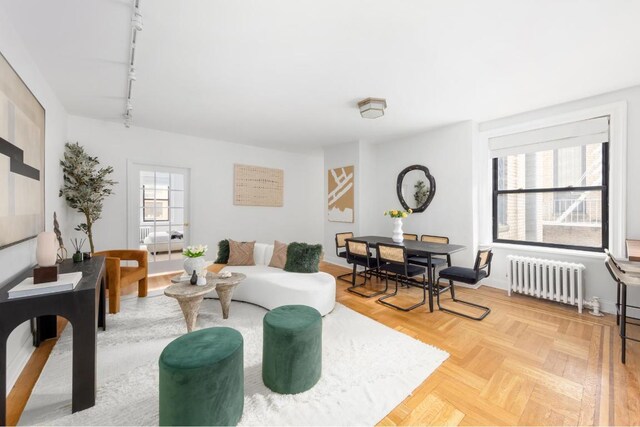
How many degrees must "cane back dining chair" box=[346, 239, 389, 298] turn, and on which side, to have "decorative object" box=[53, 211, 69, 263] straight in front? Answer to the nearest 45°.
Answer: approximately 180°

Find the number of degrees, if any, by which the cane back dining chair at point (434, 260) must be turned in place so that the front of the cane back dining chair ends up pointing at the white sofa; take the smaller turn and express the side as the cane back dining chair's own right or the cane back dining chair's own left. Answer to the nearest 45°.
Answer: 0° — it already faces it

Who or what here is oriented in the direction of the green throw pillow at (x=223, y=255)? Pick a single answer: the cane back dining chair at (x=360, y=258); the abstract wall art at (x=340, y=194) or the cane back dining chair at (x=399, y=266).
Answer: the abstract wall art

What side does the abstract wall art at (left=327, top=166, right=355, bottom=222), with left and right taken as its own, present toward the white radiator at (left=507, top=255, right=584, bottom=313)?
left

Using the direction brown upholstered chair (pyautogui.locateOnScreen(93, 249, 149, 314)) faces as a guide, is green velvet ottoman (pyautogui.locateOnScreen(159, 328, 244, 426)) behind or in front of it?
in front

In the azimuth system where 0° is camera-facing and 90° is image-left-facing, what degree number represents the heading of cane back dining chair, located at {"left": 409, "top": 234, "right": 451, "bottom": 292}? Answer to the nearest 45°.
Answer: approximately 45°

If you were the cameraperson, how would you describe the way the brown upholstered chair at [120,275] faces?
facing the viewer and to the right of the viewer

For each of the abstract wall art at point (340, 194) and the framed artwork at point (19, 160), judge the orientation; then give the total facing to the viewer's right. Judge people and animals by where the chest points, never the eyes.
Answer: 1

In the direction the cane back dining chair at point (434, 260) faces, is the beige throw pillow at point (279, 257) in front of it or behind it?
in front

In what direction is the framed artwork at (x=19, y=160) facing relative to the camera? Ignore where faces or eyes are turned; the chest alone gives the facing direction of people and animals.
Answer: to the viewer's right

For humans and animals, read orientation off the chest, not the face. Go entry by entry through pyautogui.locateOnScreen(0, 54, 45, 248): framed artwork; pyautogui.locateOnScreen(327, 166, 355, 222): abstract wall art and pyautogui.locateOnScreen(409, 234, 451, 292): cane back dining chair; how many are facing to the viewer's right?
1

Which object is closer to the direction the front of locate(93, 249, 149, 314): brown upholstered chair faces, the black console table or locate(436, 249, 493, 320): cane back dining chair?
the cane back dining chair

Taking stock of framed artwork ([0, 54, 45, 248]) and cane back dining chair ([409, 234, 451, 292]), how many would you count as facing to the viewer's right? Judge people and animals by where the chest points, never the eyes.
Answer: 1

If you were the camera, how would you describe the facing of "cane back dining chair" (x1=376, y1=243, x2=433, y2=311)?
facing away from the viewer and to the right of the viewer

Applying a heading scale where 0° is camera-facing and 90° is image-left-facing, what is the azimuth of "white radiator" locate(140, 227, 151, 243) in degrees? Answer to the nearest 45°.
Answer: approximately 315°

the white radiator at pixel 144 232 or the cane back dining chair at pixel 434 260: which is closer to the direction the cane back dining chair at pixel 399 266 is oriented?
the cane back dining chair
